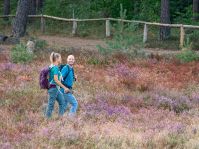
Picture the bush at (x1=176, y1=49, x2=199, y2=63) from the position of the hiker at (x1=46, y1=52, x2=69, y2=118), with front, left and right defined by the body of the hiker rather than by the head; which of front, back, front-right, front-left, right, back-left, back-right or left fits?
front-left

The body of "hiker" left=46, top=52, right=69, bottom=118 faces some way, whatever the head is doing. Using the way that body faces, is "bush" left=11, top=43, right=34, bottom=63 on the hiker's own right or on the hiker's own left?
on the hiker's own left

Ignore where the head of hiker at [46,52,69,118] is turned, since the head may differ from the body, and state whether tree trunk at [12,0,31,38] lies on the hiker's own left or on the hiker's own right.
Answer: on the hiker's own left

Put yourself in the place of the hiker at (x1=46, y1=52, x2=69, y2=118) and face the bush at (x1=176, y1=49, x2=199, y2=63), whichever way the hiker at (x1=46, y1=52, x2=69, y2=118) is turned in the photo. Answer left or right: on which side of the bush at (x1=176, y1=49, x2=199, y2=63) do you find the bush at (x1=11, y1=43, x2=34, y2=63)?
left

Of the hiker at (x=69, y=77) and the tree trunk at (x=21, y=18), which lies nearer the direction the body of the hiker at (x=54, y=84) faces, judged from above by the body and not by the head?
the hiker

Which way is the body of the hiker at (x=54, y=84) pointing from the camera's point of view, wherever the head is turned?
to the viewer's right
